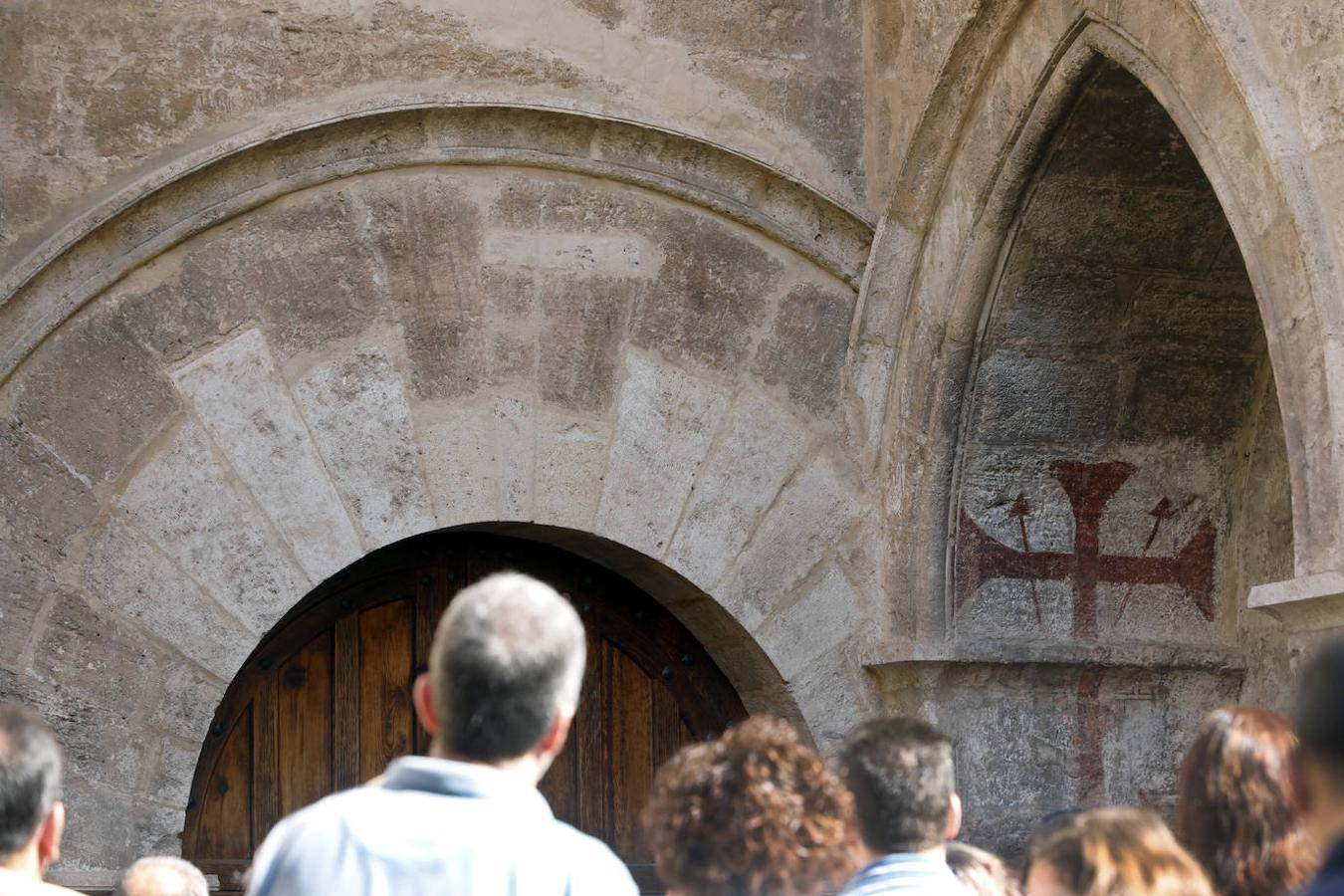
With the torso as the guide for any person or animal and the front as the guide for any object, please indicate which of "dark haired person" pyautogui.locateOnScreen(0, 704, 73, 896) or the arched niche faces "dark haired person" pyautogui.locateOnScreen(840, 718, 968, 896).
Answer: the arched niche

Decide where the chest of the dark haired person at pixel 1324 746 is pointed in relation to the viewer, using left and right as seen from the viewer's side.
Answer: facing away from the viewer

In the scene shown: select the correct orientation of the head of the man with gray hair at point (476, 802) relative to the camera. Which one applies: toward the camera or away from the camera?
away from the camera

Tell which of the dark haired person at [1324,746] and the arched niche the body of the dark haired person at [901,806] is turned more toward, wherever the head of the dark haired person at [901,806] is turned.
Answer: the arched niche

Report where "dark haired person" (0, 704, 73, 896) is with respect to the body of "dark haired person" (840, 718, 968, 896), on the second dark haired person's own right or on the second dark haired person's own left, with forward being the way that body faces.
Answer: on the second dark haired person's own left

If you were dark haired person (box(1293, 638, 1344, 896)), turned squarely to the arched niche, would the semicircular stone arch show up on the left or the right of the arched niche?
left

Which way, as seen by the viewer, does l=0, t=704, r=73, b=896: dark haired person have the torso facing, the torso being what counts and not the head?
away from the camera

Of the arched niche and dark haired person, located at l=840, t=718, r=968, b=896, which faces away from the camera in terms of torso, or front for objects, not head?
the dark haired person

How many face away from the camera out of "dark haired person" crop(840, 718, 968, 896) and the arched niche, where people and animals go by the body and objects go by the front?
1

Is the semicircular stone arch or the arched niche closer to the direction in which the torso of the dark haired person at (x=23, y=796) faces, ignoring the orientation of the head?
the semicircular stone arch

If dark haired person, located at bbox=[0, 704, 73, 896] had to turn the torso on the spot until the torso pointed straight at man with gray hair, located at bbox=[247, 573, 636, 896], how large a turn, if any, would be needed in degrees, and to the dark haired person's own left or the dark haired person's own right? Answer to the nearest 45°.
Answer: approximately 135° to the dark haired person's own right

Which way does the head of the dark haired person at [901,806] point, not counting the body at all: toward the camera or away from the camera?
away from the camera

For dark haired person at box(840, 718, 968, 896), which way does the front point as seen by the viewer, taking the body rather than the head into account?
away from the camera

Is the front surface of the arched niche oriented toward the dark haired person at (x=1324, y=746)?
yes
